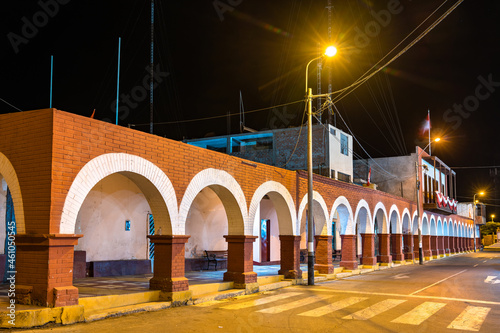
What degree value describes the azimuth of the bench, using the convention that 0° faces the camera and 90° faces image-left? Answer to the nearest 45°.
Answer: approximately 315°

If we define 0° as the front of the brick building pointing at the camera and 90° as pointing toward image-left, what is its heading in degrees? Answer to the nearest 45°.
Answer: approximately 315°

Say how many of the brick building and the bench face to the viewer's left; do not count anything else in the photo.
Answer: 0
